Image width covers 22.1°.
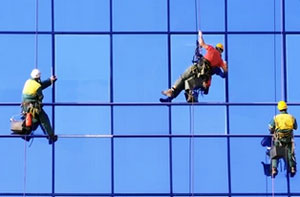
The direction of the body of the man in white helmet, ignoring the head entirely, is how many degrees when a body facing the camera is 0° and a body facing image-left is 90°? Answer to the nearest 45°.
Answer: approximately 225°

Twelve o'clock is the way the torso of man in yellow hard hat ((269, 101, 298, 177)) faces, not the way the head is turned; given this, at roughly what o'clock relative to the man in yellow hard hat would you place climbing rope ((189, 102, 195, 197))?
The climbing rope is roughly at 9 o'clock from the man in yellow hard hat.

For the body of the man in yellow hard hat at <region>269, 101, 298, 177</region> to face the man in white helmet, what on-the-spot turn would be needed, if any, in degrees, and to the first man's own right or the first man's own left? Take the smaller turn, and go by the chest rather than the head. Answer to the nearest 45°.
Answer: approximately 90° to the first man's own left

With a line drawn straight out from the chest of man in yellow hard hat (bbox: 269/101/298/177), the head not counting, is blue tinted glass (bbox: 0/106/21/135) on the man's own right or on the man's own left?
on the man's own left

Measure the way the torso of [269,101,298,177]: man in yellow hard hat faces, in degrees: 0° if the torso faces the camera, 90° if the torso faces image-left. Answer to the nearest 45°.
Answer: approximately 180°

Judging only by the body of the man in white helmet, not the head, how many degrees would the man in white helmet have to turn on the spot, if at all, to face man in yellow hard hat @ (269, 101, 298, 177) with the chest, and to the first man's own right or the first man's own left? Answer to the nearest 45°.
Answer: approximately 45° to the first man's own right
